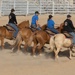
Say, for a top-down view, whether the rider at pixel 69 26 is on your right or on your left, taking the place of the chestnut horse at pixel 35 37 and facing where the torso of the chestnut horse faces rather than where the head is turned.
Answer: on your right
